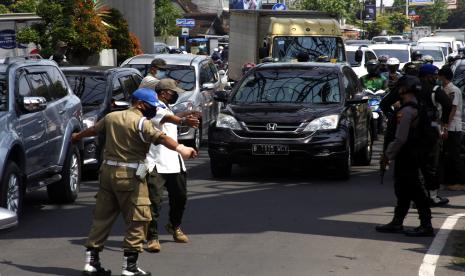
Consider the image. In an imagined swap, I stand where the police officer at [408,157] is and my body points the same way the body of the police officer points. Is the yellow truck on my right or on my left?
on my right

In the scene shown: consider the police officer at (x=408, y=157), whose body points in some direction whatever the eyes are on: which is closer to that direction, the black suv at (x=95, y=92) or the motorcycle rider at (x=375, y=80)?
the black suv

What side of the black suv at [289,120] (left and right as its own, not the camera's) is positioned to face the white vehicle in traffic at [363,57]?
back

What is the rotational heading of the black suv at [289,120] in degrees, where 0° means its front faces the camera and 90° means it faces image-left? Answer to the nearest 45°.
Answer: approximately 0°

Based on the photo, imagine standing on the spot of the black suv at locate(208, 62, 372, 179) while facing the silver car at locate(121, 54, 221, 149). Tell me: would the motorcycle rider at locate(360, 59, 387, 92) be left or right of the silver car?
right

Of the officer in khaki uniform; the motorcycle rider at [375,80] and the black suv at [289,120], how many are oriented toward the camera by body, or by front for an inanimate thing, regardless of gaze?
2

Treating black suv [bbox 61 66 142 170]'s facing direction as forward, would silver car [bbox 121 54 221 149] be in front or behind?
behind

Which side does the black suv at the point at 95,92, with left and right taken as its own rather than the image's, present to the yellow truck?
back

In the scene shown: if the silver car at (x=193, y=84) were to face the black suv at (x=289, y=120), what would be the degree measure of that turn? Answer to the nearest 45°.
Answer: approximately 45° to its left

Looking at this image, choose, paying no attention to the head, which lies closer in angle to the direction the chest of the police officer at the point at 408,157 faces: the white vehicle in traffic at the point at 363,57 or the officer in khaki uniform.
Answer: the officer in khaki uniform

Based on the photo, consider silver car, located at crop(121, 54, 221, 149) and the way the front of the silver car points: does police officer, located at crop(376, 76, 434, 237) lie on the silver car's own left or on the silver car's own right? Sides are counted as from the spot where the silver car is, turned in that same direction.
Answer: on the silver car's own left

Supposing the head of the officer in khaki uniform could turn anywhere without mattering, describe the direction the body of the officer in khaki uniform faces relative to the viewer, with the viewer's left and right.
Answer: facing away from the viewer and to the right of the viewer

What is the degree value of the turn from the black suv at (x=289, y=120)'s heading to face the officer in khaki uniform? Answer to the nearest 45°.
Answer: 0° — it already faces them

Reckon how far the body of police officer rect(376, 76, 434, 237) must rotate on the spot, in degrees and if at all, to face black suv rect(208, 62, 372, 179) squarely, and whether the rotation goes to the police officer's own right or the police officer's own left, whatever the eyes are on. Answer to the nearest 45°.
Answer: approximately 45° to the police officer's own right

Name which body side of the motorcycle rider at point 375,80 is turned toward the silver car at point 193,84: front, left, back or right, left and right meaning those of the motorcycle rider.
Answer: right

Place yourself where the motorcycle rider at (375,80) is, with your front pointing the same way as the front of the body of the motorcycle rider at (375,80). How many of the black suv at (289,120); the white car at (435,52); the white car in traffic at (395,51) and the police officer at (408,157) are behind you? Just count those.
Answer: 2

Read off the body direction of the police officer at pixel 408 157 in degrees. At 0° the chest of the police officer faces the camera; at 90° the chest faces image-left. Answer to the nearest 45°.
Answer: approximately 90°
